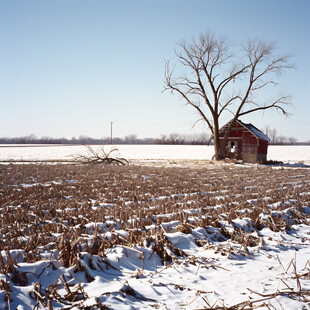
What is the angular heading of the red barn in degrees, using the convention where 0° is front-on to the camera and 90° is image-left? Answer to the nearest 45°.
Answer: approximately 45°
